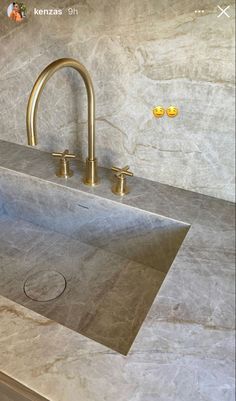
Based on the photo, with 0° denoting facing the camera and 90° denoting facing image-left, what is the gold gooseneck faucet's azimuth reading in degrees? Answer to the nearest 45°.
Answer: approximately 45°
